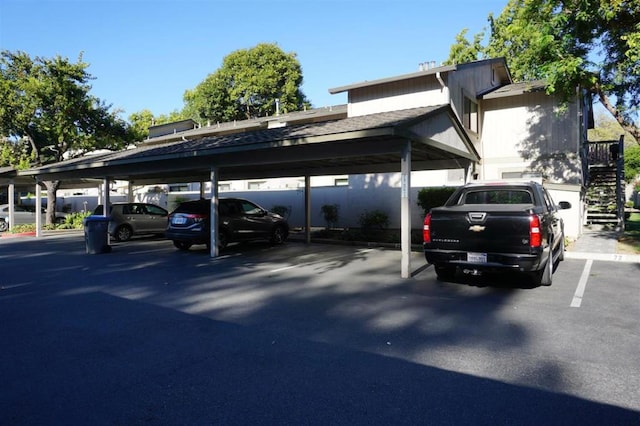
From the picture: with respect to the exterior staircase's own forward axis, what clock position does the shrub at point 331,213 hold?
The shrub is roughly at 2 o'clock from the exterior staircase.

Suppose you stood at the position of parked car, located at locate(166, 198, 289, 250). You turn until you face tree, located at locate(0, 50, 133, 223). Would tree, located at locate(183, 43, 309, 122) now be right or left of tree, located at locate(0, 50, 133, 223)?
right

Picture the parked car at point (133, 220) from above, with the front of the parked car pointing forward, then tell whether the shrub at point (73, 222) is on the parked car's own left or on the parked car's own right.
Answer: on the parked car's own left

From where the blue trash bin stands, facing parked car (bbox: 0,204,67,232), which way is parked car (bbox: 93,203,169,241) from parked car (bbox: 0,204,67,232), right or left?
right

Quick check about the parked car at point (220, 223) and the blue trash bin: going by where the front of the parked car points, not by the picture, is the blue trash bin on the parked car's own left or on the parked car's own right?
on the parked car's own left

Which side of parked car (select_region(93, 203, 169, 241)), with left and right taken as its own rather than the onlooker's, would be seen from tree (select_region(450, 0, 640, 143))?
right

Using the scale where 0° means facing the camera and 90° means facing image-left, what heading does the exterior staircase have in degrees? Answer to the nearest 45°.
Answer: approximately 0°

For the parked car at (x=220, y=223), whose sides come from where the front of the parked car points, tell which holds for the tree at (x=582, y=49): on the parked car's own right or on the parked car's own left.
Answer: on the parked car's own right

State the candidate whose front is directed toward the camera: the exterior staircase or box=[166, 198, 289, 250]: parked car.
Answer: the exterior staircase

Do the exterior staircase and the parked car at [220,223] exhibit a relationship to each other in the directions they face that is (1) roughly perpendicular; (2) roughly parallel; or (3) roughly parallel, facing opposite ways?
roughly parallel, facing opposite ways

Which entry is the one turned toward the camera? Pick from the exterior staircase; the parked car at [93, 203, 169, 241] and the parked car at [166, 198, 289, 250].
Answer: the exterior staircase

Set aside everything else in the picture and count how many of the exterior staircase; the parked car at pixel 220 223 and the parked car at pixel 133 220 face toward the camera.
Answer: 1

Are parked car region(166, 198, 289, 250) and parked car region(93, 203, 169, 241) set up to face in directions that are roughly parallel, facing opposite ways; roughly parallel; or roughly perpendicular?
roughly parallel

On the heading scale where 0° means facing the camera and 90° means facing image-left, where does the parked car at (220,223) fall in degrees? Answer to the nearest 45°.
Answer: approximately 225°

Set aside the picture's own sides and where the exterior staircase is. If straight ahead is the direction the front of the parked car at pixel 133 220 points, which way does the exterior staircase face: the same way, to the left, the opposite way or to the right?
the opposite way

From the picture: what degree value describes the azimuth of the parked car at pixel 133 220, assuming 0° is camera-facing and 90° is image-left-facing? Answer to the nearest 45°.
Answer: approximately 225°

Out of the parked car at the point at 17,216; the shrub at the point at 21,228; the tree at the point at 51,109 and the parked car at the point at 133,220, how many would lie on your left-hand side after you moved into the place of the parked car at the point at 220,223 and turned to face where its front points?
4

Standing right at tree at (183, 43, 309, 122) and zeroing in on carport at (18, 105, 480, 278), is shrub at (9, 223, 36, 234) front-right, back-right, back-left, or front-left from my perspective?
front-right

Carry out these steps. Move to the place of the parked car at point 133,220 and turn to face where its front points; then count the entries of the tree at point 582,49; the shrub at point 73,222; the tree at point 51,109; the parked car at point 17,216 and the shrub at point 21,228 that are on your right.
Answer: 1
